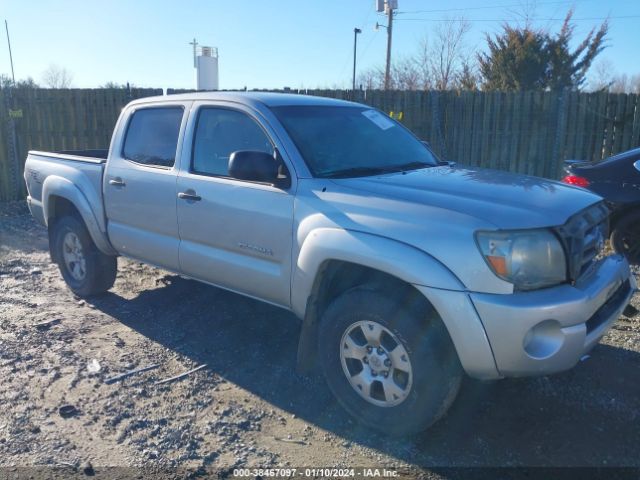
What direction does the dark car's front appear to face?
to the viewer's right

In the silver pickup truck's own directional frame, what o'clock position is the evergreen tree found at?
The evergreen tree is roughly at 8 o'clock from the silver pickup truck.

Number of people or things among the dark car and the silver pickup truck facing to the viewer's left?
0

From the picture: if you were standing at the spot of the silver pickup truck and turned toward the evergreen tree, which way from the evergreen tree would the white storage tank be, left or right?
left

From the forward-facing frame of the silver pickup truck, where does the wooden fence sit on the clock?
The wooden fence is roughly at 8 o'clock from the silver pickup truck.

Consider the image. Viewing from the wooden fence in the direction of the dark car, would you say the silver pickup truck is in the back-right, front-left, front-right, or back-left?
front-right

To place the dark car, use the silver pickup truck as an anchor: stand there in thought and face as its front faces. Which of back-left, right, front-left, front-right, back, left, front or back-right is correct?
left

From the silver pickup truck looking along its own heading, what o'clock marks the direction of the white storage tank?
The white storage tank is roughly at 7 o'clock from the silver pickup truck.

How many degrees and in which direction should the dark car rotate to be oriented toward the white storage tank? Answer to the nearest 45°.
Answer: approximately 135° to its left

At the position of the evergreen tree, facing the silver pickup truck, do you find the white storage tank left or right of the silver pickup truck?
right

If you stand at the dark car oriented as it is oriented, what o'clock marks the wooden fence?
The wooden fence is roughly at 8 o'clock from the dark car.

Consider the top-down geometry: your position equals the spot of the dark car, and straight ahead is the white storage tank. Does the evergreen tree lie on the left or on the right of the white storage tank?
right

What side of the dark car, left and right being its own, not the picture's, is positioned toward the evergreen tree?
left

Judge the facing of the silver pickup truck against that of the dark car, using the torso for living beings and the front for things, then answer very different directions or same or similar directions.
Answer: same or similar directions
